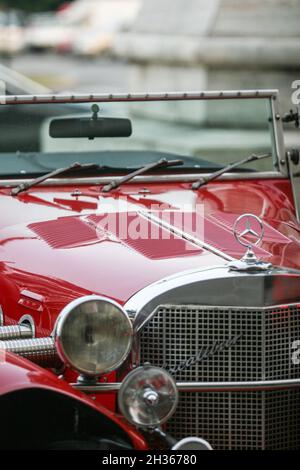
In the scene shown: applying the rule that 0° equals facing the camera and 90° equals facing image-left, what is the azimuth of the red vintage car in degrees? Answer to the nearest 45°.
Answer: approximately 315°
